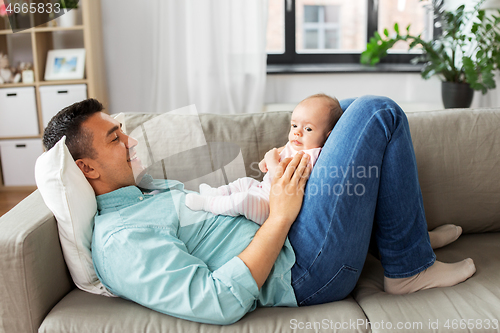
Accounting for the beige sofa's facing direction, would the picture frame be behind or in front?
behind

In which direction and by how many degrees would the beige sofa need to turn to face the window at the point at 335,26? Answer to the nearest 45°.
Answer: approximately 180°

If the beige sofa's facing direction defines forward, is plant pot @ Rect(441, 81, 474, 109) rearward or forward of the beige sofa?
rearward

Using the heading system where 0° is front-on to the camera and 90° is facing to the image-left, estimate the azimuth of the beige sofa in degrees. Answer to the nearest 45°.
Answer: approximately 0°

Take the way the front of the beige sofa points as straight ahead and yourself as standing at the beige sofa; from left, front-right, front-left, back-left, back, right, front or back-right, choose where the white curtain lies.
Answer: back

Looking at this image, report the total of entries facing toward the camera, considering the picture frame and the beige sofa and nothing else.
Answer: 2

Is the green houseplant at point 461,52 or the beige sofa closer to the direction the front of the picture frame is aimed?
the beige sofa

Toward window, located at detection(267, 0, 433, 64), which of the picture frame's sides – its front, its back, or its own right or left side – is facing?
left
